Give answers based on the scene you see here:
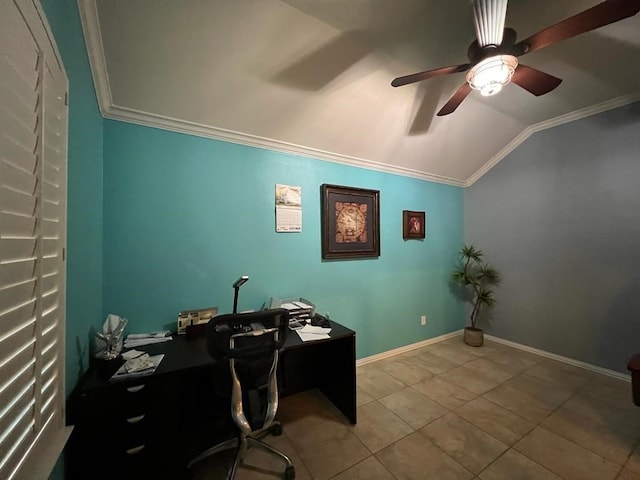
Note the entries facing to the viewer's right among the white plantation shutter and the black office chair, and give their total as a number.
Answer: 1

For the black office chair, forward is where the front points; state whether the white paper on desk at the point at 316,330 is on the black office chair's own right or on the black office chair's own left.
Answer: on the black office chair's own right

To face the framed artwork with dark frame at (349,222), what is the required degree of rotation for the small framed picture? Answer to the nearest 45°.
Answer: approximately 90° to its right

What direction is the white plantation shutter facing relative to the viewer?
to the viewer's right

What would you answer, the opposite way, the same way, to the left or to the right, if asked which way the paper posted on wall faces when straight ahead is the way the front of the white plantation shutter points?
to the right

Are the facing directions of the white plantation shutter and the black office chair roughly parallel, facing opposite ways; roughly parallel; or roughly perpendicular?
roughly perpendicular

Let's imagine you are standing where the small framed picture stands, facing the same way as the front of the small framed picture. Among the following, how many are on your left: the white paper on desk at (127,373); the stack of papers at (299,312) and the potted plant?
1

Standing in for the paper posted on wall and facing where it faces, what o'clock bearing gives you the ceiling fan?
The ceiling fan is roughly at 12 o'clock from the paper posted on wall.
